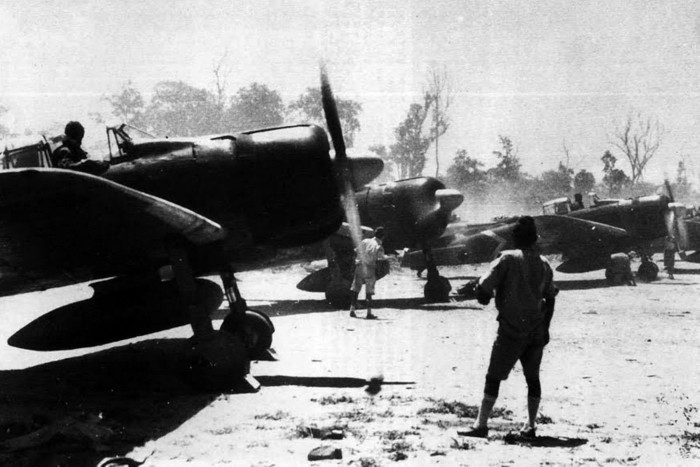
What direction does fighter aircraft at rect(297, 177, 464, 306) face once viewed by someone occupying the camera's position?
facing the viewer and to the right of the viewer

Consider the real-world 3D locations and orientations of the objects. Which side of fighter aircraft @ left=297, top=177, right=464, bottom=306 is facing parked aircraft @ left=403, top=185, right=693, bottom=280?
left

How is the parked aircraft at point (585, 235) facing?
to the viewer's right

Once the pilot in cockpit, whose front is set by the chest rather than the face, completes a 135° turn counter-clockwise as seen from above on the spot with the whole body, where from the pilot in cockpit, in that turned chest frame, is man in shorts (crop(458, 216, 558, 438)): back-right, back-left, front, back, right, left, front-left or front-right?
back

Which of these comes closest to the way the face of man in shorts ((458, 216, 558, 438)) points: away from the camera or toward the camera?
away from the camera

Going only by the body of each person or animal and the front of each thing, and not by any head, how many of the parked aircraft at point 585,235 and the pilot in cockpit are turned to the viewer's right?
2

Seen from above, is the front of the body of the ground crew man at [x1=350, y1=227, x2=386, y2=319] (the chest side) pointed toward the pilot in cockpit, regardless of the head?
no

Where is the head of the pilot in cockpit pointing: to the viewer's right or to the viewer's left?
to the viewer's right

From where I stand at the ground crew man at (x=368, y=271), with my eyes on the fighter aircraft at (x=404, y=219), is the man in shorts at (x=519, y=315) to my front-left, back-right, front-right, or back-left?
back-right

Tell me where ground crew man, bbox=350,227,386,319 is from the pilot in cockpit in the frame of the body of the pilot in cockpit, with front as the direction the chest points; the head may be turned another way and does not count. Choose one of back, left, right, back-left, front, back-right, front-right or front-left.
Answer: front-left

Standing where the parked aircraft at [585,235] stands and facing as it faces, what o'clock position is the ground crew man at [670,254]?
The ground crew man is roughly at 11 o'clock from the parked aircraft.

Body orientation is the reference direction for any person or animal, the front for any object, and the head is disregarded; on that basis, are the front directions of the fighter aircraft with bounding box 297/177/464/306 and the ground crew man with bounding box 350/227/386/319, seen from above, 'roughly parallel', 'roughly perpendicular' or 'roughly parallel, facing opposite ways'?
roughly perpendicular

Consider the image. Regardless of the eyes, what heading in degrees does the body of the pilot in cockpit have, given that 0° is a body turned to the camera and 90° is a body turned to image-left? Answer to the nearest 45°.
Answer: approximately 270°
